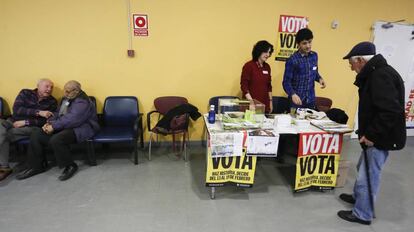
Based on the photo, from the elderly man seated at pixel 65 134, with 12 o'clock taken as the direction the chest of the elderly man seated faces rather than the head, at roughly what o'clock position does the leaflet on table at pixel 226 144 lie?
The leaflet on table is roughly at 9 o'clock from the elderly man seated.

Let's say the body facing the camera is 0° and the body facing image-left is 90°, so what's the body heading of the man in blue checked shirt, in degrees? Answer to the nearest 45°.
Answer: approximately 315°

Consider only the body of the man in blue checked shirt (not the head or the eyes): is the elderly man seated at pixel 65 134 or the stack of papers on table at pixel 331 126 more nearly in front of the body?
the stack of papers on table

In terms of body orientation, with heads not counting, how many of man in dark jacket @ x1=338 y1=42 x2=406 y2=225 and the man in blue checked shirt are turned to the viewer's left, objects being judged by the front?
1

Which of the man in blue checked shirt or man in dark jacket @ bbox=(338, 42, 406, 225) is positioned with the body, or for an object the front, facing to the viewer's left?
the man in dark jacket

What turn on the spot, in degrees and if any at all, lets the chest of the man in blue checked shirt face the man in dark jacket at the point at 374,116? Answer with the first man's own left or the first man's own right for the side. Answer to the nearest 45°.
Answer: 0° — they already face them

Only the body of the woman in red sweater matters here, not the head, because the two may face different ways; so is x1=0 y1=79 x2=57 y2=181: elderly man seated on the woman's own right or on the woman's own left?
on the woman's own right

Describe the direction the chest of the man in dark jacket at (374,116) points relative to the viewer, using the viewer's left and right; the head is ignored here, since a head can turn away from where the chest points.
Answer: facing to the left of the viewer
